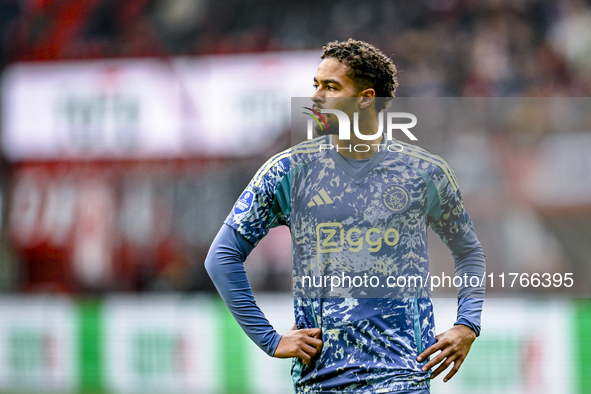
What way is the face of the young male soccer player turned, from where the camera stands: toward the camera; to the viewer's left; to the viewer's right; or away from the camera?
to the viewer's left

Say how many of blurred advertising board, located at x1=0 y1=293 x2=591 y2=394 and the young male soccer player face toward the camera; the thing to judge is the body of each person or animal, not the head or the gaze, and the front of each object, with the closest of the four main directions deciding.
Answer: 2

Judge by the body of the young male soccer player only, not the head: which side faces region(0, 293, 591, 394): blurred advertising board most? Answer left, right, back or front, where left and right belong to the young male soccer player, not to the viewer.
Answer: back

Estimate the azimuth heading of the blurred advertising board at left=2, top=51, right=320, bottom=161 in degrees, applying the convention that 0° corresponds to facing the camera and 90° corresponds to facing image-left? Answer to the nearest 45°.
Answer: approximately 0°

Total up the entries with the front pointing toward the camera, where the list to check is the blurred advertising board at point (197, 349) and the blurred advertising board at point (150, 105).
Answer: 2

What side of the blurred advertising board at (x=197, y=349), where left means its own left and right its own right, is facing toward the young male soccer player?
front
